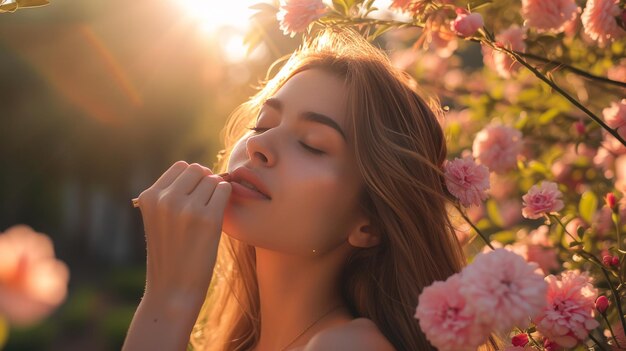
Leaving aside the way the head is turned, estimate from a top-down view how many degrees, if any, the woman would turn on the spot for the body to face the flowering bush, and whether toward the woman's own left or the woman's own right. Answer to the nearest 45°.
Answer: approximately 135° to the woman's own left

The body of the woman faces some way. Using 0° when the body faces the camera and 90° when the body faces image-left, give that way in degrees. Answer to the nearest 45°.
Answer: approximately 45°

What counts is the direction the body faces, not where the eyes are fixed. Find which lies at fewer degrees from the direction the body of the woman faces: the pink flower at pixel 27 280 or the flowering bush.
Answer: the pink flower
